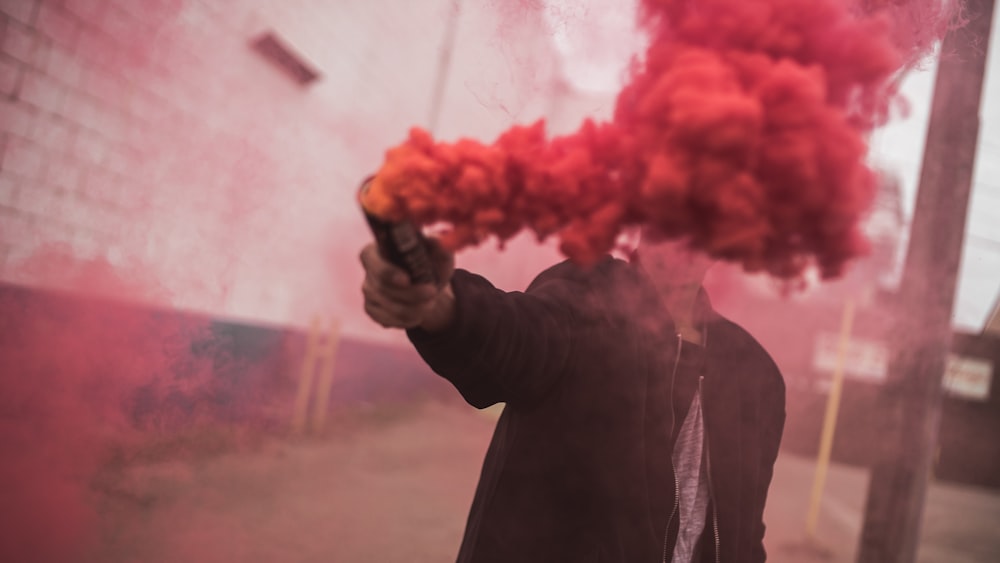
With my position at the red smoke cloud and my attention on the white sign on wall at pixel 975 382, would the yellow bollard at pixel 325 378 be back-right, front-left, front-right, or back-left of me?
front-left

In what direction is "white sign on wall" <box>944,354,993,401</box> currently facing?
toward the camera

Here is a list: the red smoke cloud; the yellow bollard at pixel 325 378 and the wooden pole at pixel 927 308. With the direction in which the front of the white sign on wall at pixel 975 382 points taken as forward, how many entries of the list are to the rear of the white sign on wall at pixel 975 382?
0

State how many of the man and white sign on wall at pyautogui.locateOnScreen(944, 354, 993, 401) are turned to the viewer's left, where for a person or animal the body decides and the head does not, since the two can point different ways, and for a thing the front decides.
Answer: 0

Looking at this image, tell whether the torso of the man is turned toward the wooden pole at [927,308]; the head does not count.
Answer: no

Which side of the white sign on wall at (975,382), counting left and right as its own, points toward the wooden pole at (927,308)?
front

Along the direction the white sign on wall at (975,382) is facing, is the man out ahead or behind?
ahead

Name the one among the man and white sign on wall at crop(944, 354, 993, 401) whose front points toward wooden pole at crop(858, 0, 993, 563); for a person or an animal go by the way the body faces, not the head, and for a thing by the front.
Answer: the white sign on wall

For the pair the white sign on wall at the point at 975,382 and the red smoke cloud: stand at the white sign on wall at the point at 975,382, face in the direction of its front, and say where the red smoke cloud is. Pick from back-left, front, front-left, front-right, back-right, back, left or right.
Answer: front
